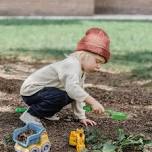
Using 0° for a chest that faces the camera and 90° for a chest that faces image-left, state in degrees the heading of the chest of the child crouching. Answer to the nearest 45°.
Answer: approximately 270°

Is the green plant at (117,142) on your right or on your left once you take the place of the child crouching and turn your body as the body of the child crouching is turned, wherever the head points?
on your right

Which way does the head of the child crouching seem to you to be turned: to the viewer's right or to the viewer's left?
to the viewer's right

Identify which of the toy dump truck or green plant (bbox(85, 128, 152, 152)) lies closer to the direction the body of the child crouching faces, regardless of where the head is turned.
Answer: the green plant

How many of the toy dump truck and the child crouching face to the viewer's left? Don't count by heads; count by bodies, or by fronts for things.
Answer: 0

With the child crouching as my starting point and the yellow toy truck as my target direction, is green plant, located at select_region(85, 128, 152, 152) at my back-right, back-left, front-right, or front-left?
front-left

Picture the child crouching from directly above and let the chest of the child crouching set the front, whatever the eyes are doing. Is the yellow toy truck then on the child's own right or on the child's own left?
on the child's own right
